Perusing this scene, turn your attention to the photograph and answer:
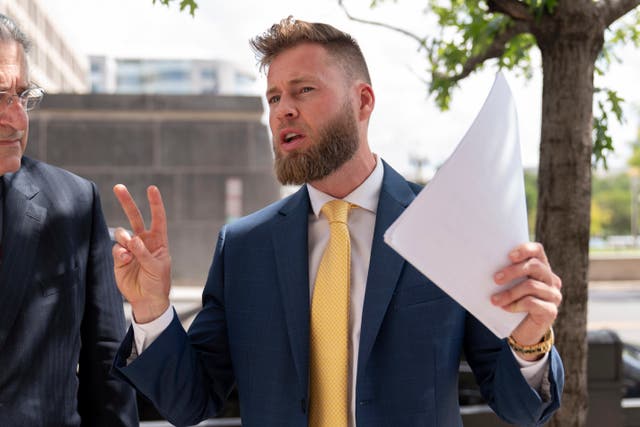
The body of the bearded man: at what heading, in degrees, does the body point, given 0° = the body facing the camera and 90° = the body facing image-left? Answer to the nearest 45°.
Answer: approximately 0°

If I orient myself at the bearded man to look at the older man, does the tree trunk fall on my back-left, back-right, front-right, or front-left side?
back-right

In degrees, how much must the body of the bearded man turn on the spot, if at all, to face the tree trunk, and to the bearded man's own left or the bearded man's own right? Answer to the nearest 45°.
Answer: approximately 135° to the bearded man's own left

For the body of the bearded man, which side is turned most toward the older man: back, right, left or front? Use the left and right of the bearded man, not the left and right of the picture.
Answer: right
